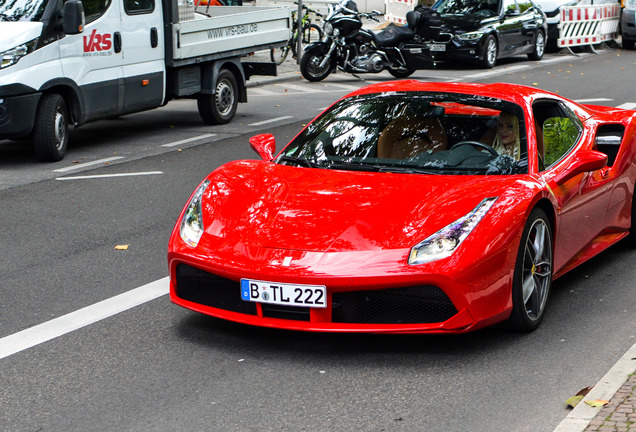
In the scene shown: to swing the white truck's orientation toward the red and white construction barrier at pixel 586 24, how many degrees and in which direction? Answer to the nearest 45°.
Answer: approximately 180°

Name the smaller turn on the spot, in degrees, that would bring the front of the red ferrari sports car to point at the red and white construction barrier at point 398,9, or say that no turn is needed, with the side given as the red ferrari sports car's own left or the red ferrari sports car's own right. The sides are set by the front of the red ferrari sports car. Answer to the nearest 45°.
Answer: approximately 135° to the red ferrari sports car's own right

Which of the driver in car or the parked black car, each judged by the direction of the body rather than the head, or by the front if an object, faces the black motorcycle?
the parked black car

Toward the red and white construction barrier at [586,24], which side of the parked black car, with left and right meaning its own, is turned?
back

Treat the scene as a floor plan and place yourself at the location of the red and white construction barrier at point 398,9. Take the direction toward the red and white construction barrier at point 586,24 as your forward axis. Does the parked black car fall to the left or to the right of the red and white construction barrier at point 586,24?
right

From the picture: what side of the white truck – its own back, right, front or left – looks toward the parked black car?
back

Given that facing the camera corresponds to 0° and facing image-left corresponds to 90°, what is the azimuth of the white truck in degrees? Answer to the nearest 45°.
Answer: approximately 45°
